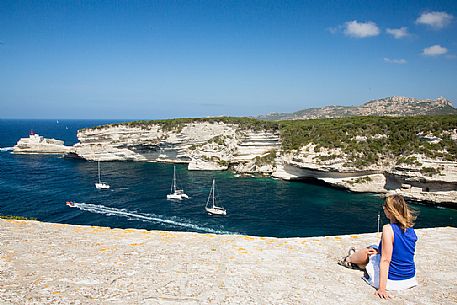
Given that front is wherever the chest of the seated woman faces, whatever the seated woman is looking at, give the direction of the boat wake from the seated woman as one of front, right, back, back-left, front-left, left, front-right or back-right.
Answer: front

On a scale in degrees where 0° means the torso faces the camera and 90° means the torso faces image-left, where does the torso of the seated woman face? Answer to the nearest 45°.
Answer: approximately 135°

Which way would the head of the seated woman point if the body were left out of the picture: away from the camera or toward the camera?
away from the camera
